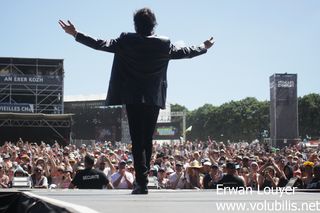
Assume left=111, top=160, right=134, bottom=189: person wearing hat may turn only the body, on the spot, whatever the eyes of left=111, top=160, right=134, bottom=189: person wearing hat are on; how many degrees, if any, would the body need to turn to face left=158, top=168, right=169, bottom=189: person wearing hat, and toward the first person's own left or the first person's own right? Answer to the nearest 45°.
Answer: approximately 135° to the first person's own left

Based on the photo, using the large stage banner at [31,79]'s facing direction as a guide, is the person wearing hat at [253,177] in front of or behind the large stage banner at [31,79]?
in front

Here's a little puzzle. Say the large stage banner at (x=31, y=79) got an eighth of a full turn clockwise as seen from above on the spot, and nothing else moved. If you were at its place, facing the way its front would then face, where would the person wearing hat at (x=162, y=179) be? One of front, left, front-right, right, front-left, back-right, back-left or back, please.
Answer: front-left

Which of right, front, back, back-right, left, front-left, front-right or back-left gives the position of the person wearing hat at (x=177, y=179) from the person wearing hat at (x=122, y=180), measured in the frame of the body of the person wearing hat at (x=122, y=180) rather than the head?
back-left

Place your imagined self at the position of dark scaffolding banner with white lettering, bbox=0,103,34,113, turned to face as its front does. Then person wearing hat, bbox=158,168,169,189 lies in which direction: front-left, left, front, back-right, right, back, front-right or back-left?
front

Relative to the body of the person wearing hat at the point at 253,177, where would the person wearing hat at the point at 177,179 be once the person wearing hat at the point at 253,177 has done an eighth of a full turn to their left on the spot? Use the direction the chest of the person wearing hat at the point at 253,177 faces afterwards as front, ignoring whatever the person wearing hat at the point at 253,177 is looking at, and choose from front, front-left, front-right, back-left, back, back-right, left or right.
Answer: back-right

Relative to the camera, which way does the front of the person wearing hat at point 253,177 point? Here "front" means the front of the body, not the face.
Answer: toward the camera

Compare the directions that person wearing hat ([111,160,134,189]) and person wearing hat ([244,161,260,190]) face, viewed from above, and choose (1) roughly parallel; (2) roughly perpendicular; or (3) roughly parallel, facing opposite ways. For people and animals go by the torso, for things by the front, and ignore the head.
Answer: roughly parallel

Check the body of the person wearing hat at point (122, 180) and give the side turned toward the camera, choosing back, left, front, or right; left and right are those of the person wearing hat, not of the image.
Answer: front

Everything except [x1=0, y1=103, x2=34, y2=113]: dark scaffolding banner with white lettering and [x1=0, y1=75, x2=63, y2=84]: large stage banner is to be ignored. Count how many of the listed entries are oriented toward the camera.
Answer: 2

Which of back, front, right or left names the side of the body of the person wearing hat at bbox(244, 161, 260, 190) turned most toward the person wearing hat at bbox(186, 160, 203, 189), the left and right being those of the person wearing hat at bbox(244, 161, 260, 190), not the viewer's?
right
